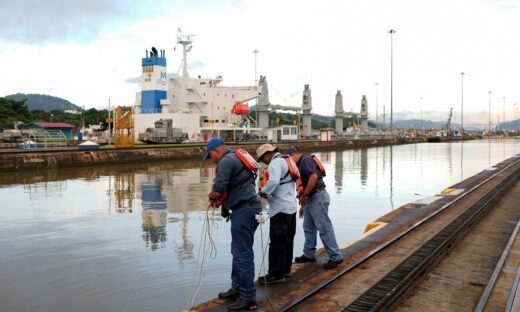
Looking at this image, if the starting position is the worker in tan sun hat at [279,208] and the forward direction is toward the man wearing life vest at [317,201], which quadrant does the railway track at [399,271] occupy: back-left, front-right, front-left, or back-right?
front-right

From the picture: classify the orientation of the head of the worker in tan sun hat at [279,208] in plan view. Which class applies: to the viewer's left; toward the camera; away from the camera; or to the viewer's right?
to the viewer's left

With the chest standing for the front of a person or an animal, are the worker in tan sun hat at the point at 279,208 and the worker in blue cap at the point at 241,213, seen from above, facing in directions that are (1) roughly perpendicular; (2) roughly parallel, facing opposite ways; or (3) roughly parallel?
roughly parallel

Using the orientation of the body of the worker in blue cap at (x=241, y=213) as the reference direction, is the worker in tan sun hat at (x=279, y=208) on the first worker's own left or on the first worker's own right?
on the first worker's own right

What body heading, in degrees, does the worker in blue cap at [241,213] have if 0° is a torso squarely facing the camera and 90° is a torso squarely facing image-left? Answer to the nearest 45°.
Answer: approximately 90°

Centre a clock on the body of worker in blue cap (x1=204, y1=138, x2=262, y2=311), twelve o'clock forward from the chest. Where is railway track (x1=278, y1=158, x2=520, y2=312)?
The railway track is roughly at 5 o'clock from the worker in blue cap.

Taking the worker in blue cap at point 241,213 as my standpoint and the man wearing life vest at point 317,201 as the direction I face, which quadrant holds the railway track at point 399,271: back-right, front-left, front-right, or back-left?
front-right

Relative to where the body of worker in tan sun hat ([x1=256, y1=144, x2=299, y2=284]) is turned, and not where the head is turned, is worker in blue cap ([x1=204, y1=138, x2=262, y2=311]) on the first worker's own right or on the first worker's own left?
on the first worker's own left

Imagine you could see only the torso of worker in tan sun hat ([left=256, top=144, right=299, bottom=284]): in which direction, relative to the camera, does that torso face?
to the viewer's left

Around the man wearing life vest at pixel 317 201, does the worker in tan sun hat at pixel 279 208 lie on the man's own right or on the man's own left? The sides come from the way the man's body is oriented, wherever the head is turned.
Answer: on the man's own left

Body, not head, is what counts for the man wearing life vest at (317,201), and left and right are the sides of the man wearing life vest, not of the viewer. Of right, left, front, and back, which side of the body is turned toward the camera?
left

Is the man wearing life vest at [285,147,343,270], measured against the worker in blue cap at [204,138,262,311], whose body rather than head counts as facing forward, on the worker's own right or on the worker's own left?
on the worker's own right
